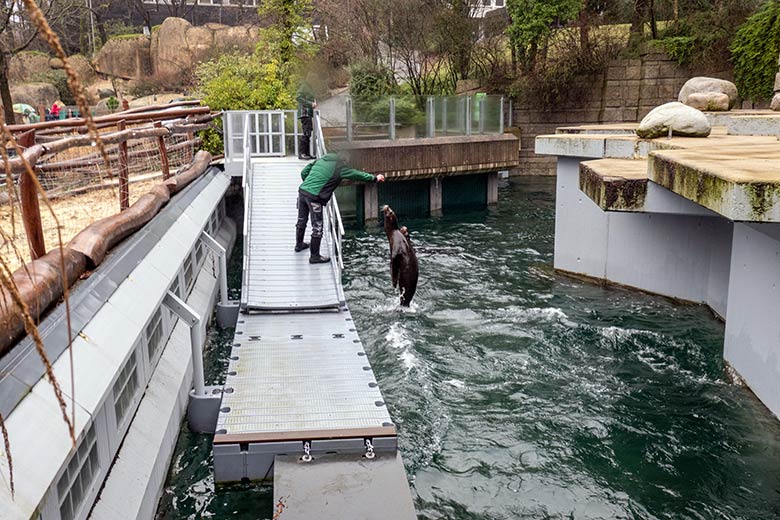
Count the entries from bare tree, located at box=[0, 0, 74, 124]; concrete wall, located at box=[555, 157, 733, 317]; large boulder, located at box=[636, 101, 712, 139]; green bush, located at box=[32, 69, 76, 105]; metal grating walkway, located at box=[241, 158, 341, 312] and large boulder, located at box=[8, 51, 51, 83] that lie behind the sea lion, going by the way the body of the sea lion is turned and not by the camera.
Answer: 2

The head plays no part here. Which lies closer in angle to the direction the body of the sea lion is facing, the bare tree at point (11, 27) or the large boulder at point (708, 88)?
the bare tree

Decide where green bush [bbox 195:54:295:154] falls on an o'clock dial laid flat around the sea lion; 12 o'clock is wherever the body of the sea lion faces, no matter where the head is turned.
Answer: The green bush is roughly at 2 o'clock from the sea lion.

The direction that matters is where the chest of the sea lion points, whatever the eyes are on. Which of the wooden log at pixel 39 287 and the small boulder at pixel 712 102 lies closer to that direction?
the wooden log

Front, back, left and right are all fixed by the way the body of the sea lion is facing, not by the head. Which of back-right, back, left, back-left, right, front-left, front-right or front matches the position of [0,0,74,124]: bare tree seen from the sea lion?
front-right

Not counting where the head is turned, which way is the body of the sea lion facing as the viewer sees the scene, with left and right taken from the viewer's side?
facing to the left of the viewer

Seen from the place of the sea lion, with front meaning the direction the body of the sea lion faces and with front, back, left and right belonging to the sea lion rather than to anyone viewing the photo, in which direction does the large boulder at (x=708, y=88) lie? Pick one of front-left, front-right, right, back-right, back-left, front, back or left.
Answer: back-right

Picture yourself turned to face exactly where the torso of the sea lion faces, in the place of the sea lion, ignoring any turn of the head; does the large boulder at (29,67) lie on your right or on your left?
on your right

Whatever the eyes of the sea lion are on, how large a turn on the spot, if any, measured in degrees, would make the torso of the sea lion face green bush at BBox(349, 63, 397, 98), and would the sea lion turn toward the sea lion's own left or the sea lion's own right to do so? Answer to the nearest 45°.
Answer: approximately 90° to the sea lion's own right

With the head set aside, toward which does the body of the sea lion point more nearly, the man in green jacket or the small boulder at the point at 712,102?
the man in green jacket

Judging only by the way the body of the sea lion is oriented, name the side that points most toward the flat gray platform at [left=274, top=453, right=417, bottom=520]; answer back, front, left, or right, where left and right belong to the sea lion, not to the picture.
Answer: left

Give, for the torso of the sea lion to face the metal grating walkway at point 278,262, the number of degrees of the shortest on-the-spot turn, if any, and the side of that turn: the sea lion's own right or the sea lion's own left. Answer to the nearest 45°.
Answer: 0° — it already faces it

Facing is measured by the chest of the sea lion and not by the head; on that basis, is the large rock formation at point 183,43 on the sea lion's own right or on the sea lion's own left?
on the sea lion's own right
